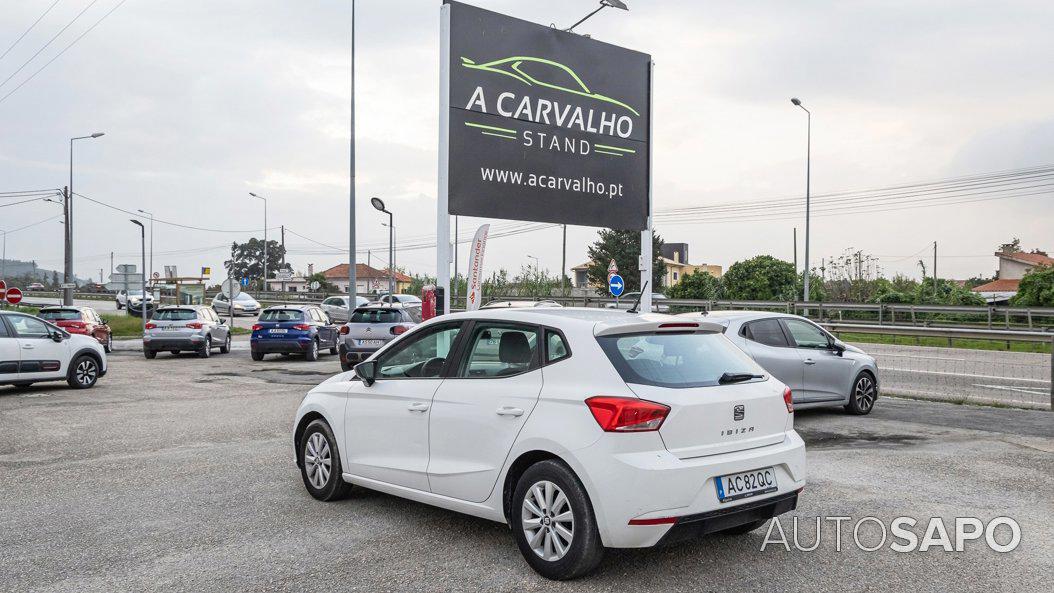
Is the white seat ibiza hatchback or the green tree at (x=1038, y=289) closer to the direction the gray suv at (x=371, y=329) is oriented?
the green tree

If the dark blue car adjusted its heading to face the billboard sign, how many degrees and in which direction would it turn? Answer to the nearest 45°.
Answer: approximately 90° to its right

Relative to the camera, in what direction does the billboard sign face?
facing the viewer and to the right of the viewer

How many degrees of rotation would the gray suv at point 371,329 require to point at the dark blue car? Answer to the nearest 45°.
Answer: approximately 90° to its left

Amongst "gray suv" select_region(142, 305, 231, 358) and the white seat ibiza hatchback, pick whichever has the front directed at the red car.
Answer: the white seat ibiza hatchback

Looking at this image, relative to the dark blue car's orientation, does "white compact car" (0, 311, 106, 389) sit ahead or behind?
behind

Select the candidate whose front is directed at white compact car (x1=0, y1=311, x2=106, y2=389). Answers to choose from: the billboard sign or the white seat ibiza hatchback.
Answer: the white seat ibiza hatchback

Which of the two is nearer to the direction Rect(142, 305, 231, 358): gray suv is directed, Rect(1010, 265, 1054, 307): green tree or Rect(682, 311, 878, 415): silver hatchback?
the green tree

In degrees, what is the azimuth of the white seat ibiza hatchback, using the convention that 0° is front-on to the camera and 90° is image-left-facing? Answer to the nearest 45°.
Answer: approximately 135°

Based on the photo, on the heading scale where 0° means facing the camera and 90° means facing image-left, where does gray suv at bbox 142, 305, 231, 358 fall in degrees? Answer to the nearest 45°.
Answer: approximately 225°

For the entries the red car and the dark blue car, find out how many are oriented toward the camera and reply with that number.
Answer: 0

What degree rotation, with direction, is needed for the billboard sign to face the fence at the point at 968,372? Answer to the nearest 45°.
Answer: approximately 45° to its left

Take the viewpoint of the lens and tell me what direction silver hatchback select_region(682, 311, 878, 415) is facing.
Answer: facing away from the viewer and to the right of the viewer

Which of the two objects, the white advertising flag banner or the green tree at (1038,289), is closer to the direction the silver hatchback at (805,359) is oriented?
the green tree

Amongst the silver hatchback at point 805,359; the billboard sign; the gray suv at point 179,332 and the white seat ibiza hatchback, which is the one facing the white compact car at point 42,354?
the white seat ibiza hatchback
